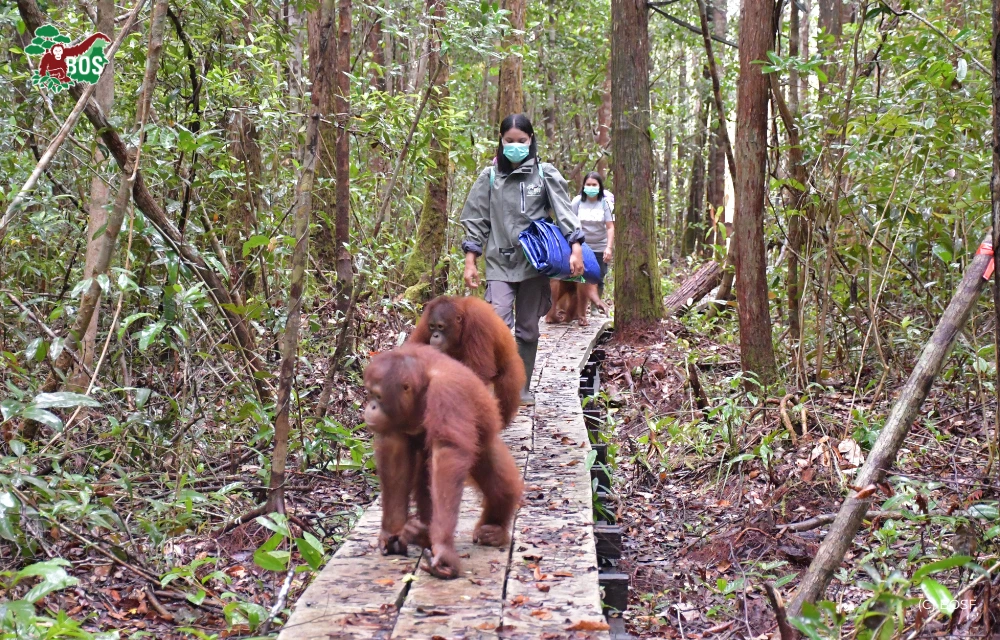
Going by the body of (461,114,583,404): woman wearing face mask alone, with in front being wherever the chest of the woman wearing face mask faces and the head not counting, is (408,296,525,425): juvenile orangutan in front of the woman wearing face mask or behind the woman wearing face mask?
in front

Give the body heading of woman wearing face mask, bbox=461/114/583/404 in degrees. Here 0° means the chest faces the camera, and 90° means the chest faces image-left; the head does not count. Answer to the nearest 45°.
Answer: approximately 0°

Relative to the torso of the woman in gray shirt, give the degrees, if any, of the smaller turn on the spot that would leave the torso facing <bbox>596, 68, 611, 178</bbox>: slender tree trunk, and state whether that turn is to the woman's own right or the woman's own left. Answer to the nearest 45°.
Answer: approximately 180°

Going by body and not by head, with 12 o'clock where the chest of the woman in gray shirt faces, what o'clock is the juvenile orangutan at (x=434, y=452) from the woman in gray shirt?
The juvenile orangutan is roughly at 12 o'clock from the woman in gray shirt.

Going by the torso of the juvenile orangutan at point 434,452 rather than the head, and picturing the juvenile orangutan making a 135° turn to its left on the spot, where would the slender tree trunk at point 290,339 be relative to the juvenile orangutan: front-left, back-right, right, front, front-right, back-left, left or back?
back-left

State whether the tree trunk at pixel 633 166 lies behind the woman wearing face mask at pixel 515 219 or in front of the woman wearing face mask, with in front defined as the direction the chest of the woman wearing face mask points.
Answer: behind

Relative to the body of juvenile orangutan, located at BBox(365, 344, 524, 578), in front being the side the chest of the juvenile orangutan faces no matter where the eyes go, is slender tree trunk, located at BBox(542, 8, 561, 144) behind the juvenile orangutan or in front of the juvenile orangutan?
behind

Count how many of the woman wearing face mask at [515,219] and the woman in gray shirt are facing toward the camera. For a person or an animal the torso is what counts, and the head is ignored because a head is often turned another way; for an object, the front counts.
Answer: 2

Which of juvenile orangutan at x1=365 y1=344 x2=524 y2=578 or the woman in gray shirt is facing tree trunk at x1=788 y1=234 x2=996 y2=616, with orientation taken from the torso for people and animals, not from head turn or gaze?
the woman in gray shirt

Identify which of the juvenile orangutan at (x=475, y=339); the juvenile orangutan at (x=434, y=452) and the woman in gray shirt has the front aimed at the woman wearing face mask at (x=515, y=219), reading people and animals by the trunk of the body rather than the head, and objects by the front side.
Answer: the woman in gray shirt

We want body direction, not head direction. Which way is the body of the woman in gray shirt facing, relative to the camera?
toward the camera

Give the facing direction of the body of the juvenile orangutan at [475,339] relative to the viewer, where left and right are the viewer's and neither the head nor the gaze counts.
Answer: facing the viewer and to the left of the viewer

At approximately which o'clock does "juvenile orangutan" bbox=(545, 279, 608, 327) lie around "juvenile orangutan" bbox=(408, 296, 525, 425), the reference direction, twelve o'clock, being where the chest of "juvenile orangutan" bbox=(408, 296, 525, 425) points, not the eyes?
"juvenile orangutan" bbox=(545, 279, 608, 327) is roughly at 5 o'clock from "juvenile orangutan" bbox=(408, 296, 525, 425).

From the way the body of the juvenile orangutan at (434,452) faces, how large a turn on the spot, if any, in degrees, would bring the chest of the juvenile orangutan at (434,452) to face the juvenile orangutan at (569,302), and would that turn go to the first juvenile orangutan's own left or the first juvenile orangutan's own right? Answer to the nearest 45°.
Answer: approximately 135° to the first juvenile orangutan's own right
